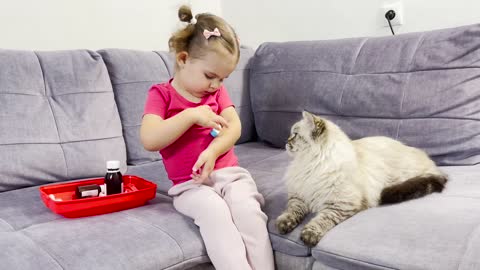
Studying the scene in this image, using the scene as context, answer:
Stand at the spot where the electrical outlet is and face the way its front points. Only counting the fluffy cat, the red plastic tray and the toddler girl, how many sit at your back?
0

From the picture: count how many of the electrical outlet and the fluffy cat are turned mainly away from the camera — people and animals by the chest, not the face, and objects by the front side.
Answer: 0

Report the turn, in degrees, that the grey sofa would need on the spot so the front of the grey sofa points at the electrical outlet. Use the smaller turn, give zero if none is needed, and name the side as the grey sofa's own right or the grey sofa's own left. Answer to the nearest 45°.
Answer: approximately 135° to the grey sofa's own left

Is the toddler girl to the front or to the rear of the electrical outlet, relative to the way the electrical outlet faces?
to the front

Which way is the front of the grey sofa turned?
toward the camera

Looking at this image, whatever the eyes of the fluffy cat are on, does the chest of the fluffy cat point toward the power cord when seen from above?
no

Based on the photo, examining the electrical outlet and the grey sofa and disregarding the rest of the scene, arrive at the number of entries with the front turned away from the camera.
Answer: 0

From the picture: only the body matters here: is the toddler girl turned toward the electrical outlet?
no

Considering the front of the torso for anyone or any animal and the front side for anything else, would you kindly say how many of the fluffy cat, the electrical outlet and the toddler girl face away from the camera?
0

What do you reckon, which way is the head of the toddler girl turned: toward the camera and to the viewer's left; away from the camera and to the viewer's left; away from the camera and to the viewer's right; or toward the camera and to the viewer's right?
toward the camera and to the viewer's right

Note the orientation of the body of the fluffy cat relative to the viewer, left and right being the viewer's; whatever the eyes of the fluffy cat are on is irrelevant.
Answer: facing the viewer and to the left of the viewer

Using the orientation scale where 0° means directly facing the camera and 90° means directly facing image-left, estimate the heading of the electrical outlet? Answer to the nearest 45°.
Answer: approximately 45°

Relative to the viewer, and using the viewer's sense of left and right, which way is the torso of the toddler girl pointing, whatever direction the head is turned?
facing the viewer and to the right of the viewer
